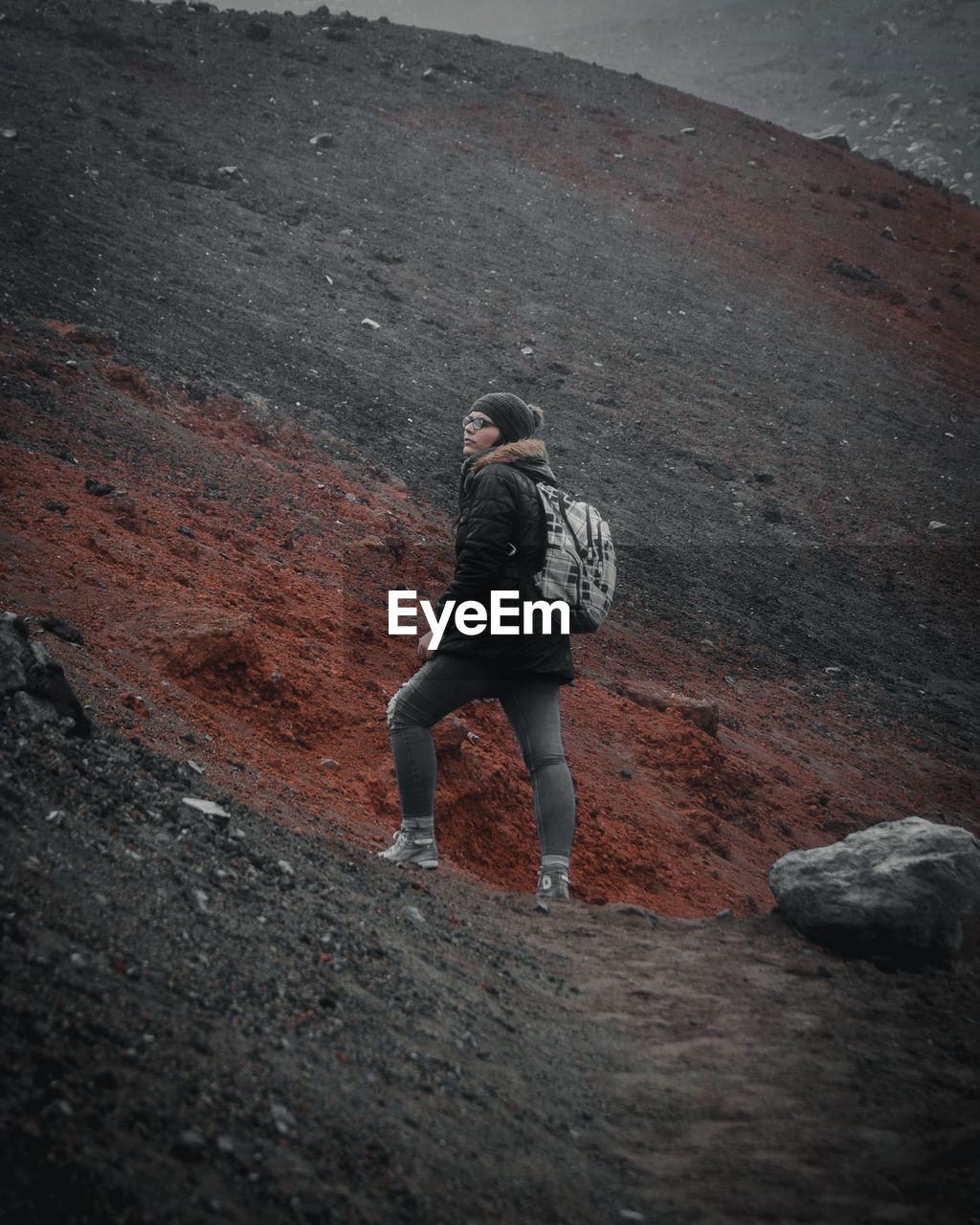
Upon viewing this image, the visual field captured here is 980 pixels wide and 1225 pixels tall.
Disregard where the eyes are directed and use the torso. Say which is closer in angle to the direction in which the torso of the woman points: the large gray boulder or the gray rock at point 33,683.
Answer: the gray rock

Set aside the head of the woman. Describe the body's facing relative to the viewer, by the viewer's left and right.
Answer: facing to the left of the viewer

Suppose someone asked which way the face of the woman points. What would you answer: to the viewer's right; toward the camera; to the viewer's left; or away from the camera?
to the viewer's left

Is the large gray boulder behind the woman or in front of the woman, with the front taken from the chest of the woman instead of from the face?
behind

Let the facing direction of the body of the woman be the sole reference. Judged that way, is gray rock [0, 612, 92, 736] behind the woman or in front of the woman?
in front
